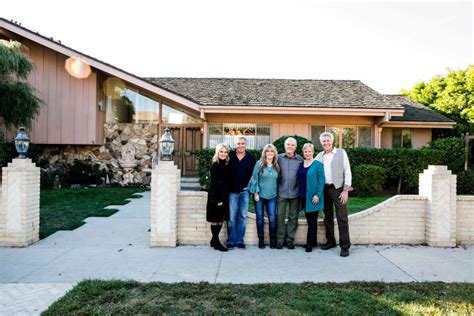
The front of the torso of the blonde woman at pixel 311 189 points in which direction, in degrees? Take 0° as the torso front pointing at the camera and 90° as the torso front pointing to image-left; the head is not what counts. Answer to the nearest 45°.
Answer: approximately 45°

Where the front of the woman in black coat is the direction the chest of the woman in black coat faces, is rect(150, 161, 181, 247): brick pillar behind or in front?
behind

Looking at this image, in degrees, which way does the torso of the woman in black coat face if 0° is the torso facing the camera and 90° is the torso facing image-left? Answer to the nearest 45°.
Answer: approximately 315°

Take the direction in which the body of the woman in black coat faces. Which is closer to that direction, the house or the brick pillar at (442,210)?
the brick pillar

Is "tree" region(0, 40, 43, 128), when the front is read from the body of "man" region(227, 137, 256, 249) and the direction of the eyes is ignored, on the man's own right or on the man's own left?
on the man's own right

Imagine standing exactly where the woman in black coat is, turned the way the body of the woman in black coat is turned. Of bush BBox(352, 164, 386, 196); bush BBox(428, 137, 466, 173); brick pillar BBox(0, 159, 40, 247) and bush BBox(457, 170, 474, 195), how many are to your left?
3
